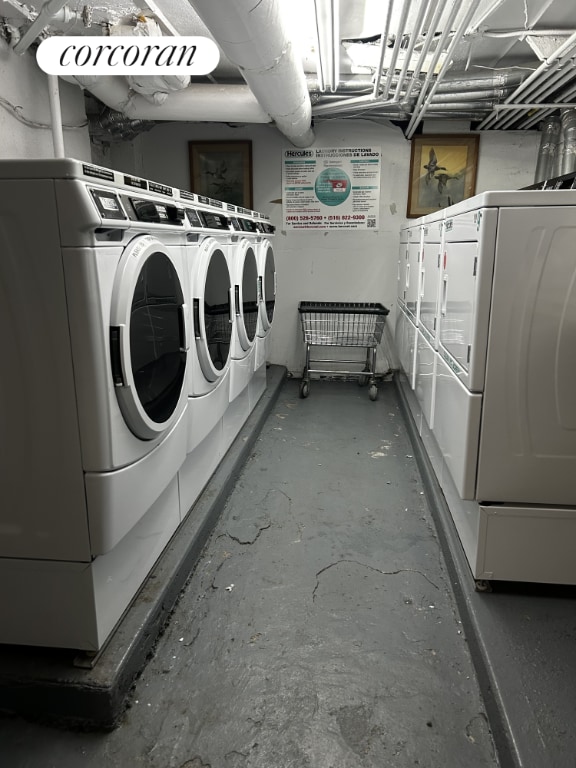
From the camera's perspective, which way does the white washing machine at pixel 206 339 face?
to the viewer's right

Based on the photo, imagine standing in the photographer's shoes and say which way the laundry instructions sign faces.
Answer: facing the viewer

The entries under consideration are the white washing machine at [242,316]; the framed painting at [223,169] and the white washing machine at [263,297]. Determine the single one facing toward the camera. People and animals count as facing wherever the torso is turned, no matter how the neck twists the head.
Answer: the framed painting

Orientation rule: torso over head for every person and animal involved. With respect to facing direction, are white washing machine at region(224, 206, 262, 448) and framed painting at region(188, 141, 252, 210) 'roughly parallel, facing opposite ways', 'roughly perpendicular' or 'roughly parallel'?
roughly perpendicular

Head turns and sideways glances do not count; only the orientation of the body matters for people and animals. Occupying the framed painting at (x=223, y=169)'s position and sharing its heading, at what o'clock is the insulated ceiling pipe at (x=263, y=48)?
The insulated ceiling pipe is roughly at 12 o'clock from the framed painting.

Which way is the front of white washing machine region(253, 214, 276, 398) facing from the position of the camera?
facing to the right of the viewer

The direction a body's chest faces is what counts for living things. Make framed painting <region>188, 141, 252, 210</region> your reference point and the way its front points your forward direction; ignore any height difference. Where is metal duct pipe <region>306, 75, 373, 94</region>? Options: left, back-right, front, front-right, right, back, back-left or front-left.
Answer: front-left

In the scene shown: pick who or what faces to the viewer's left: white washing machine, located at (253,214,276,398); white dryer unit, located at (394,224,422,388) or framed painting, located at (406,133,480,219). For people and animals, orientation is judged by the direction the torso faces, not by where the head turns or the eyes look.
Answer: the white dryer unit

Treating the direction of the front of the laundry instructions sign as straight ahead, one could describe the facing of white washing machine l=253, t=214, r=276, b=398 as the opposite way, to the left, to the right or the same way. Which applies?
to the left

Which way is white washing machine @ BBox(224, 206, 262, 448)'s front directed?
to the viewer's right

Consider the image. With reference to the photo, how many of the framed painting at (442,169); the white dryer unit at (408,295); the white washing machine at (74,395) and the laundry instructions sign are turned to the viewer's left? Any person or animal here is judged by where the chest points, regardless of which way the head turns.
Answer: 1

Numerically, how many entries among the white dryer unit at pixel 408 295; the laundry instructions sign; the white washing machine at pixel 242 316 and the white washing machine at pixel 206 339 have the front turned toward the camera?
1

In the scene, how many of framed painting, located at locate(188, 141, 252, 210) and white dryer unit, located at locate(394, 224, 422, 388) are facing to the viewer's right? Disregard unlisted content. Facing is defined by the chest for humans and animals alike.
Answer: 0

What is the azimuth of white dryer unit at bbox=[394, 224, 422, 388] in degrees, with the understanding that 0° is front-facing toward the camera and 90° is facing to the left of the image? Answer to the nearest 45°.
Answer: approximately 90°
